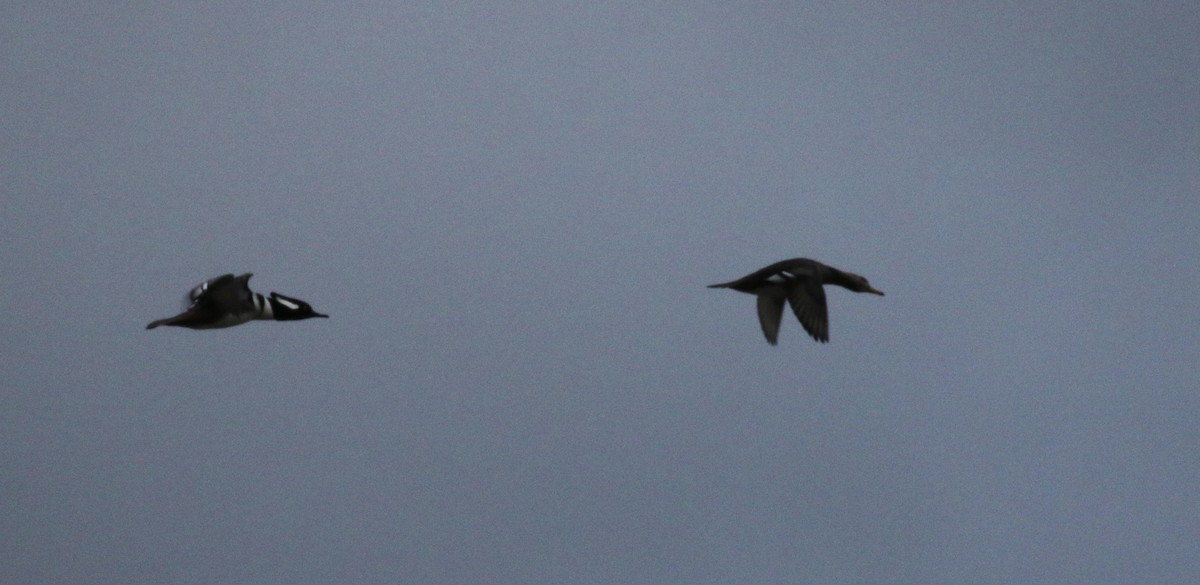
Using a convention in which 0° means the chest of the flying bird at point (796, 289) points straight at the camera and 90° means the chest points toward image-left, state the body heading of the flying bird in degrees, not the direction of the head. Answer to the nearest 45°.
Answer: approximately 270°
